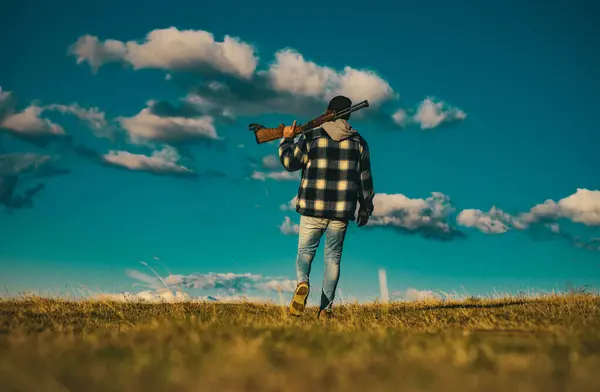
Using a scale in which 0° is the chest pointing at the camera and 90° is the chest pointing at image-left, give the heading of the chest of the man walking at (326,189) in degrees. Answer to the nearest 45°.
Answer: approximately 180°
